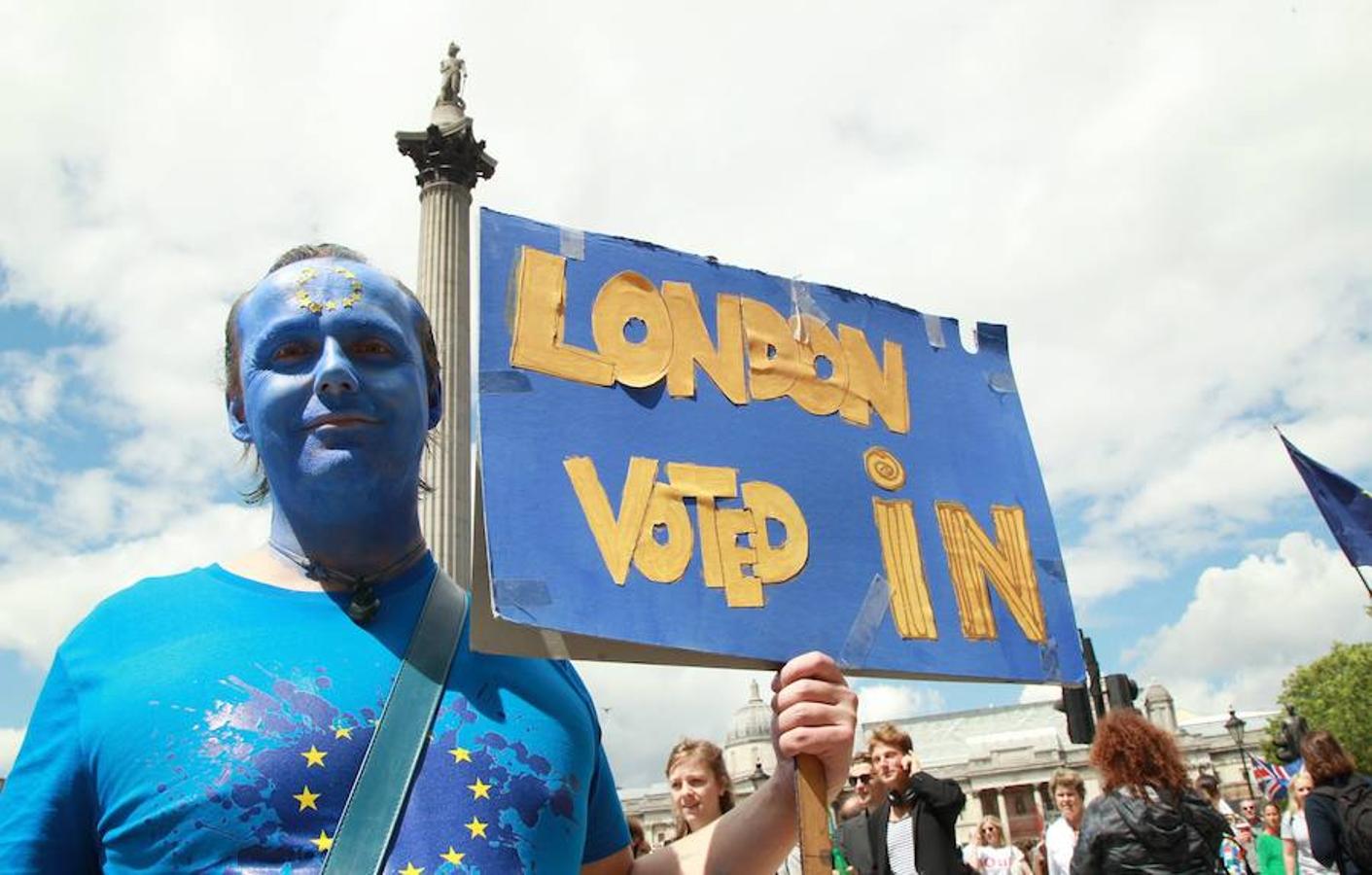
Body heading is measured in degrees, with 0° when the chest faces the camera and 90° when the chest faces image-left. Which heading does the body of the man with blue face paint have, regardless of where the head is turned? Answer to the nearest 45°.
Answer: approximately 0°

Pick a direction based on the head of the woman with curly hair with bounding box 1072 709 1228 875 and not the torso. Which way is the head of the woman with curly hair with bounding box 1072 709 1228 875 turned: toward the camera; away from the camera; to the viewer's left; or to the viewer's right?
away from the camera

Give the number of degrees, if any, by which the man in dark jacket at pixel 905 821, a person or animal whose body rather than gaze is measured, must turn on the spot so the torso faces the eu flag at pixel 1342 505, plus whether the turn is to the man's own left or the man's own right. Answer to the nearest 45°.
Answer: approximately 135° to the man's own left

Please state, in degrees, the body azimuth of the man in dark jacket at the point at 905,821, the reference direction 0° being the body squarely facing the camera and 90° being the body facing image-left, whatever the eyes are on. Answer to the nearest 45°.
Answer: approximately 0°

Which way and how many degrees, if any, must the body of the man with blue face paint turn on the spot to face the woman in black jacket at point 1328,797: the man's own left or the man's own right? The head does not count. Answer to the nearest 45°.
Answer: approximately 135° to the man's own left
